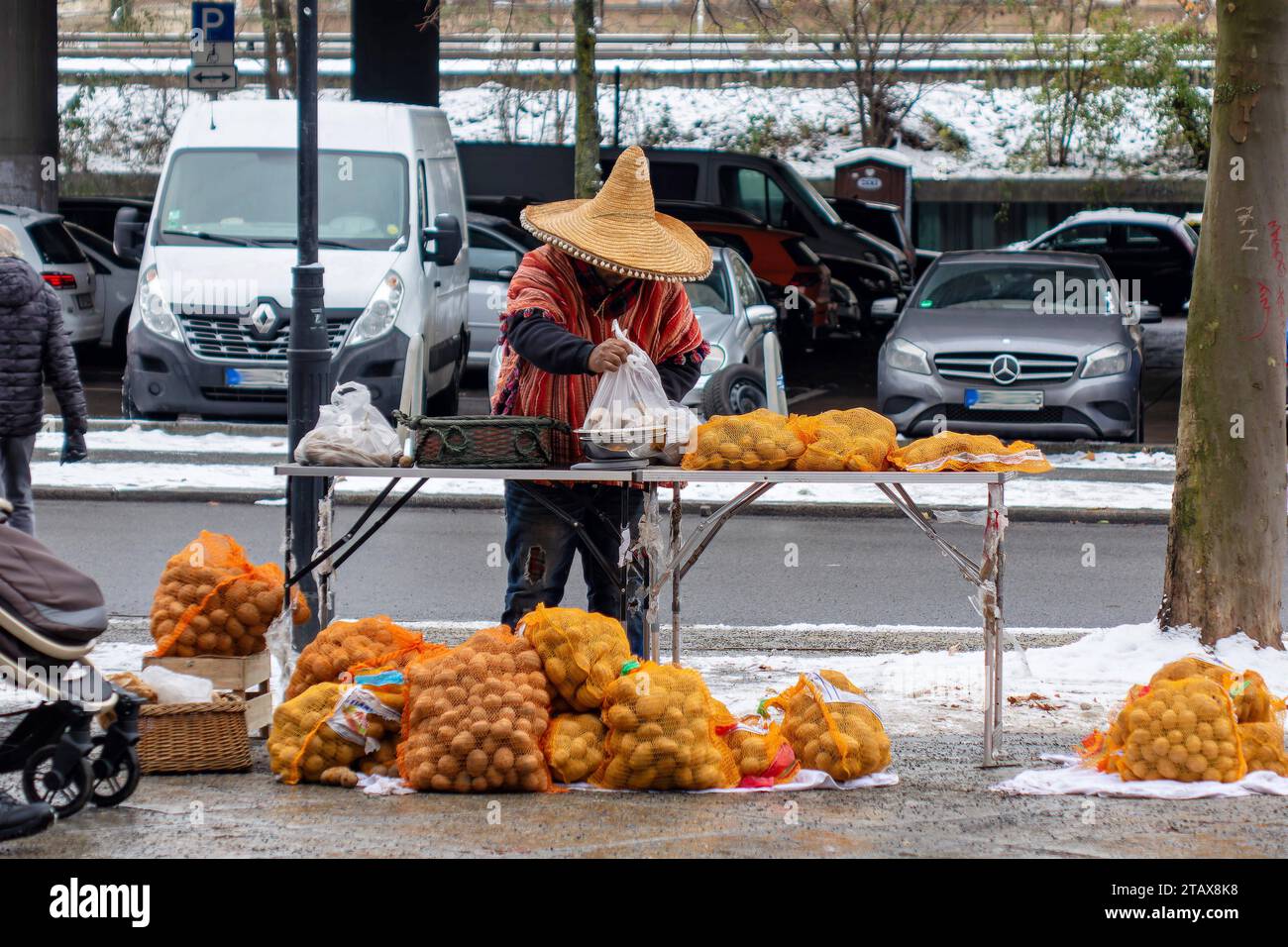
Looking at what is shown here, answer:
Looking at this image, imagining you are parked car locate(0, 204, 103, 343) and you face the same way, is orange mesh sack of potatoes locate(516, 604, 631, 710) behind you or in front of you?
behind

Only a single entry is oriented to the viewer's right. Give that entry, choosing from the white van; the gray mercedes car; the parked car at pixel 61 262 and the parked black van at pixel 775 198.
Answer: the parked black van at pixel 775 198

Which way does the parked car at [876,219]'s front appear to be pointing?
to the viewer's right

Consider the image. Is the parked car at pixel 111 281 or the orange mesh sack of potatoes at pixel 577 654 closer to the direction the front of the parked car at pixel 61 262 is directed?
the parked car

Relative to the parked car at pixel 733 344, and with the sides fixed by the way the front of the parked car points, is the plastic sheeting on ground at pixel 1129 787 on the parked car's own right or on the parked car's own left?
on the parked car's own left

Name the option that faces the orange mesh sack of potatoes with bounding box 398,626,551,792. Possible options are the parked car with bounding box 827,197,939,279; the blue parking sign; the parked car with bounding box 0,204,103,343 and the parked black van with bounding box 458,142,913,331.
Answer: the blue parking sign

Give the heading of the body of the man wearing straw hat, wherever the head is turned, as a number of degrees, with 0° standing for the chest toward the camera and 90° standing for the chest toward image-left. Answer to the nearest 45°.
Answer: approximately 315°

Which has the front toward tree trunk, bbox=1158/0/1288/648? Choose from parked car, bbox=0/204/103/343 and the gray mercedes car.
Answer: the gray mercedes car

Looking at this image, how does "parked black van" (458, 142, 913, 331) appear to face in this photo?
to the viewer's right
